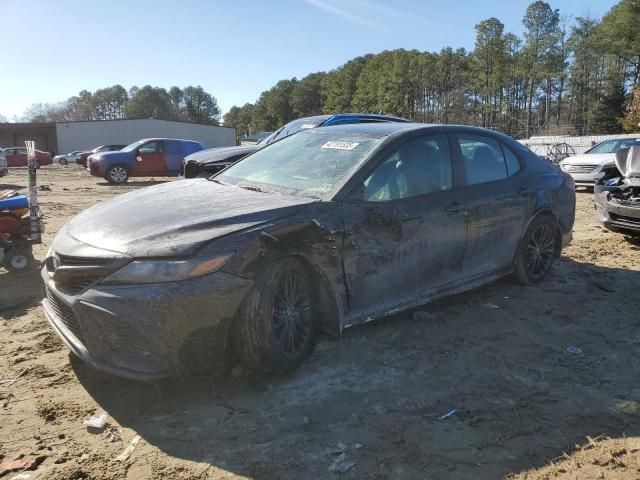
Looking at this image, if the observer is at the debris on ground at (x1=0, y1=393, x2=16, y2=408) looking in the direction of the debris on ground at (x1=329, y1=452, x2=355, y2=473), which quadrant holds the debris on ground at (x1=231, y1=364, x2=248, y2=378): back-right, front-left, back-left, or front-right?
front-left

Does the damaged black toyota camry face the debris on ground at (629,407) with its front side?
no

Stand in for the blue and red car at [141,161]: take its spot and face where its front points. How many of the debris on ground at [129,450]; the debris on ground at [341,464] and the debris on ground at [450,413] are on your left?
3

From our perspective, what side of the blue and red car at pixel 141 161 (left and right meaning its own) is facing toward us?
left

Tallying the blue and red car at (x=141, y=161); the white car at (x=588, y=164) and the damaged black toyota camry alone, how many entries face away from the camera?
0

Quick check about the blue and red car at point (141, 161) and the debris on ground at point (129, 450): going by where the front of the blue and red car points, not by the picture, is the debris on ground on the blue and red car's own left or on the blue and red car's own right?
on the blue and red car's own left

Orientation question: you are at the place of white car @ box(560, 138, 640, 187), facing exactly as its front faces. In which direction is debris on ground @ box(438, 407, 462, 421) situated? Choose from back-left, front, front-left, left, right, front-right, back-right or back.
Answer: front-left

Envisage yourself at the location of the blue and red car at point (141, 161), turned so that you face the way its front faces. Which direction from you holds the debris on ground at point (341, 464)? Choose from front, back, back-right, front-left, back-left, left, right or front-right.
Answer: left

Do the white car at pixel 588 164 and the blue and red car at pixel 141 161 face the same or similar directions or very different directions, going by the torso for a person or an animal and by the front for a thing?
same or similar directions

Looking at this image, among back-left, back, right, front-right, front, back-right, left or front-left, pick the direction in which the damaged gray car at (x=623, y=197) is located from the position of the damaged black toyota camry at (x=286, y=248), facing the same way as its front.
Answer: back

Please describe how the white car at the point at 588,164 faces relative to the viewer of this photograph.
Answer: facing the viewer and to the left of the viewer

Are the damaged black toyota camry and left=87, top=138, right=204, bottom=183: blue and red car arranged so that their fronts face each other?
no

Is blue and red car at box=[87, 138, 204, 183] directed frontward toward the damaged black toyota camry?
no

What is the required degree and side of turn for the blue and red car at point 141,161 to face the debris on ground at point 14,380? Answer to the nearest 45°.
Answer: approximately 90° to its left

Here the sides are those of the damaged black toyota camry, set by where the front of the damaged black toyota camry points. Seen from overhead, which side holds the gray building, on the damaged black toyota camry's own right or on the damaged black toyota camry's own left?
on the damaged black toyota camry's own right

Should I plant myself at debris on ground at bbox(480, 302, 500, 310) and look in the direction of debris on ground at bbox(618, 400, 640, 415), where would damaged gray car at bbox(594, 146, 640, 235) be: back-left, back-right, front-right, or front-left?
back-left

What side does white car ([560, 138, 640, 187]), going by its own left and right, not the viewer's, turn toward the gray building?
right

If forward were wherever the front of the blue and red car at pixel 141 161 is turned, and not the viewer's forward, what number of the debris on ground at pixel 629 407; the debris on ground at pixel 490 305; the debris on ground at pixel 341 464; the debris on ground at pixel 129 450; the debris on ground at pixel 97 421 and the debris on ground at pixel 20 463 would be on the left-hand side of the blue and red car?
6
